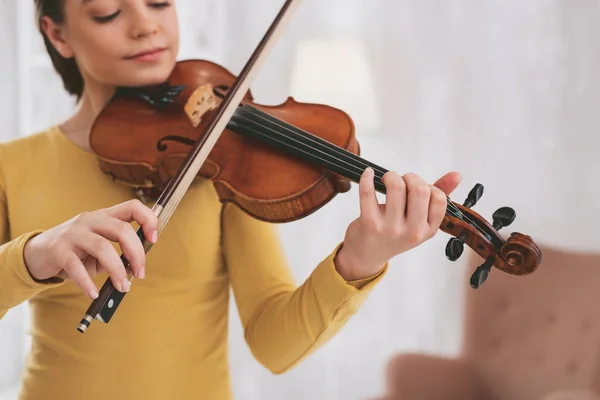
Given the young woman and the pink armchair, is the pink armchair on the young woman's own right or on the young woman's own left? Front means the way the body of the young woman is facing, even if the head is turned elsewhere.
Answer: on the young woman's own left

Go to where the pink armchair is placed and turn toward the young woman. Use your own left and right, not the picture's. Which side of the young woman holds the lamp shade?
right

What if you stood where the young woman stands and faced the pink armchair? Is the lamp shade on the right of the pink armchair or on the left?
left

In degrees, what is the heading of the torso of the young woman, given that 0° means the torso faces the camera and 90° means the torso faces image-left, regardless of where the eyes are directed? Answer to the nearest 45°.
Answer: approximately 0°

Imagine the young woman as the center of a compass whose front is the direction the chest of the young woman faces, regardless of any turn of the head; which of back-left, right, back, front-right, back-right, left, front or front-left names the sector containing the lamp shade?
back
